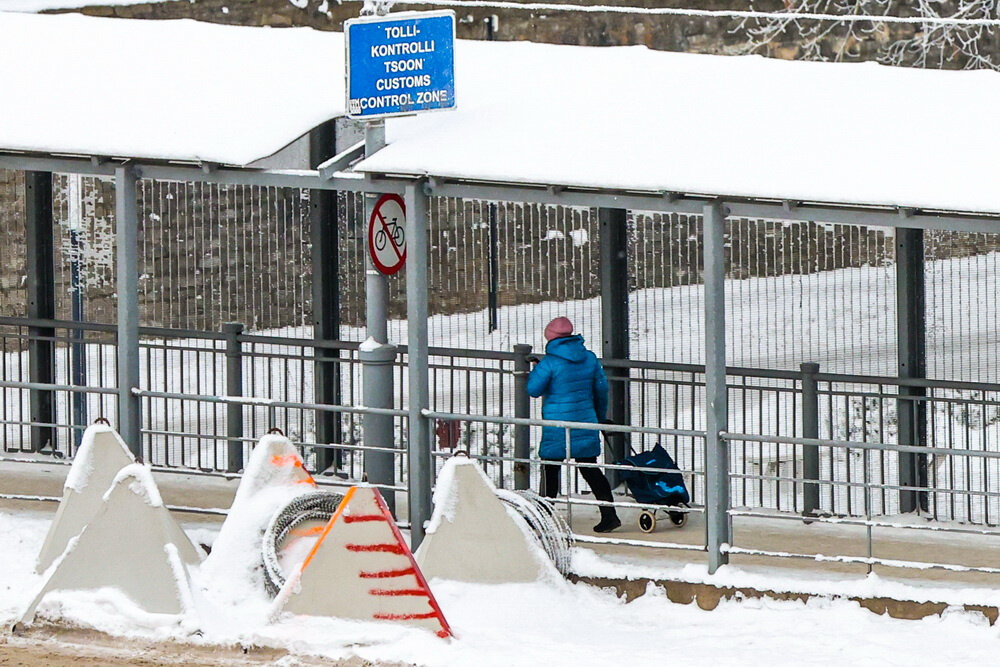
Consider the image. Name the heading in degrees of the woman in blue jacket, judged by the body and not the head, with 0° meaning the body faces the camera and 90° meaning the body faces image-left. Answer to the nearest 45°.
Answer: approximately 135°

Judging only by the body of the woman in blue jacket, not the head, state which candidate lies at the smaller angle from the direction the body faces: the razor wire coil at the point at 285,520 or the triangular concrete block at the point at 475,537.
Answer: the razor wire coil

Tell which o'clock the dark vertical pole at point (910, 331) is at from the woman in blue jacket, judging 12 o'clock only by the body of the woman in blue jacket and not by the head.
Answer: The dark vertical pole is roughly at 4 o'clock from the woman in blue jacket.

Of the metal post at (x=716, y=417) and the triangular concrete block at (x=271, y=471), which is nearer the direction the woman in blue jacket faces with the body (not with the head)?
the triangular concrete block

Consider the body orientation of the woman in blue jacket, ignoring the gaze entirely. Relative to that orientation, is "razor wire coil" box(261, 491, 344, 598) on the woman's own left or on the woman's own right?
on the woman's own left

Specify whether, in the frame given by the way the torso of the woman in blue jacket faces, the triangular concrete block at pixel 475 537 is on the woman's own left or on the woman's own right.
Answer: on the woman's own left

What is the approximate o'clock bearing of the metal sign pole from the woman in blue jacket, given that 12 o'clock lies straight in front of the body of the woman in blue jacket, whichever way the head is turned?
The metal sign pole is roughly at 10 o'clock from the woman in blue jacket.

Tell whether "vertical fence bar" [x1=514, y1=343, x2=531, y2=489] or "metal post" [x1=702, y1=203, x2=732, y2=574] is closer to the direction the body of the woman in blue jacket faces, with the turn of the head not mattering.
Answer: the vertical fence bar

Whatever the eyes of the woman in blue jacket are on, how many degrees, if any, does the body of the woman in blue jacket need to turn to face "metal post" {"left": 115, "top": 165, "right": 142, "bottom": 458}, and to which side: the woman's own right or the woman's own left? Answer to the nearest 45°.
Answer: approximately 45° to the woman's own left

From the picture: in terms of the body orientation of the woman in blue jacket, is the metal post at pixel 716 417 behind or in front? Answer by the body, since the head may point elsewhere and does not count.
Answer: behind

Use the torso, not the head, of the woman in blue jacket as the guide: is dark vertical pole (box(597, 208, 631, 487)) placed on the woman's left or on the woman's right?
on the woman's right
